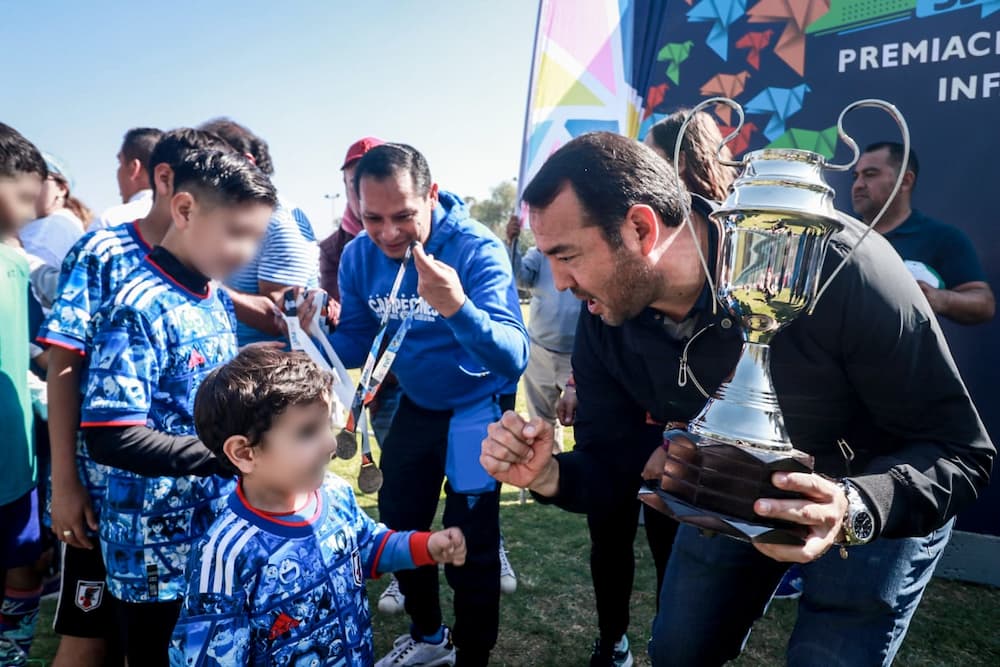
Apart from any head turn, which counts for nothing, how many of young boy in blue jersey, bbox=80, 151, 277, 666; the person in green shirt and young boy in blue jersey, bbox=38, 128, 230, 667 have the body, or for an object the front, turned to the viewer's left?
0

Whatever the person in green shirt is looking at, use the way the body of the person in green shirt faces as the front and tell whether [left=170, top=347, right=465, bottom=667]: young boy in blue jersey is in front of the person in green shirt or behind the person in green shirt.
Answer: in front

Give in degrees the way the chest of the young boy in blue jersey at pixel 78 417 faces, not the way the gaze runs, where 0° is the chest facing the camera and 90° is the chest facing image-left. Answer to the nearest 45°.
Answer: approximately 315°

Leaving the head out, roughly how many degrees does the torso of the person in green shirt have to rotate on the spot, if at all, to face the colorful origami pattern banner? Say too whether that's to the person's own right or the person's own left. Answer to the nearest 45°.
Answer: approximately 45° to the person's own left

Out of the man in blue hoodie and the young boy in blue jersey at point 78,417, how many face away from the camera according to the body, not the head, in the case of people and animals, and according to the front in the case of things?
0

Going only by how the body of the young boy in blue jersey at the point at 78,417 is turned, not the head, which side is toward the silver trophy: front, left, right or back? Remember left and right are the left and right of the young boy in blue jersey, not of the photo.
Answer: front

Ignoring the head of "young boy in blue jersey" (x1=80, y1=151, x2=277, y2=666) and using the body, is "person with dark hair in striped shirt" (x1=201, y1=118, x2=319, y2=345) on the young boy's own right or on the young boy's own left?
on the young boy's own left

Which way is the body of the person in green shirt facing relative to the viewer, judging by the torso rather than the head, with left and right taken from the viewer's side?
facing the viewer and to the right of the viewer

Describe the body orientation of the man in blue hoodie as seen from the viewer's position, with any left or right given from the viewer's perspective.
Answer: facing the viewer and to the left of the viewer

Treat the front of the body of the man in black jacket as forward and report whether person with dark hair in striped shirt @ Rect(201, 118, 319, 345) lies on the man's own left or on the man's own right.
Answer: on the man's own right

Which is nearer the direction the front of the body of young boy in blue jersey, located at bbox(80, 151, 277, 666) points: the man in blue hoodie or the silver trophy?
the silver trophy
